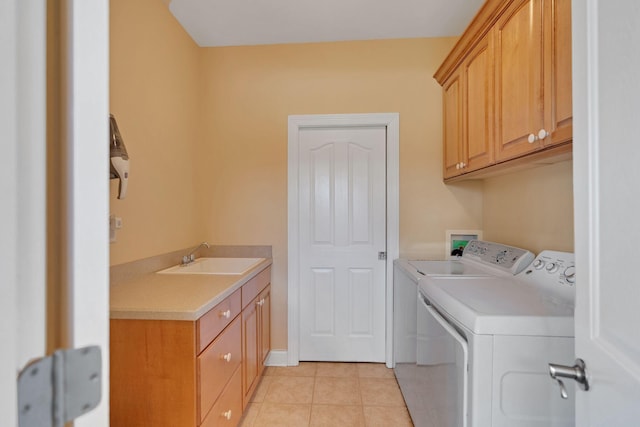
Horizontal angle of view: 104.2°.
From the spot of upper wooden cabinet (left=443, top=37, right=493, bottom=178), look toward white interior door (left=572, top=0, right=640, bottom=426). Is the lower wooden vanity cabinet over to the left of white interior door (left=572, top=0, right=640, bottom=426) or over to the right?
right

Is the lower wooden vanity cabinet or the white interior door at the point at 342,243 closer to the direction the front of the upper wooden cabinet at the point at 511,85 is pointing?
the lower wooden vanity cabinet

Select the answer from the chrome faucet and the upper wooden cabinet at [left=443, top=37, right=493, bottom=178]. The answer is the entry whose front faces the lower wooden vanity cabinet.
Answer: the upper wooden cabinet

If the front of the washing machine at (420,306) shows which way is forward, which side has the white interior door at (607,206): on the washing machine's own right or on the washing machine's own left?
on the washing machine's own left

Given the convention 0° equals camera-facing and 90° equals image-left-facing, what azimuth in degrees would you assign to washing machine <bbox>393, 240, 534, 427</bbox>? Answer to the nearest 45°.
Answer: approximately 45°

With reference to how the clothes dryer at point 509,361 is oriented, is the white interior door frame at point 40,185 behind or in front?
in front

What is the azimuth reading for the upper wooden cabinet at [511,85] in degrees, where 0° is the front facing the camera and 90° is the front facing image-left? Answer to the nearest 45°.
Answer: approximately 45°

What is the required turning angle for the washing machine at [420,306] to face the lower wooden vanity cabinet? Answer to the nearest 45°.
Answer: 0° — it already faces it

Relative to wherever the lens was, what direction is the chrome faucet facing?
facing to the right of the viewer

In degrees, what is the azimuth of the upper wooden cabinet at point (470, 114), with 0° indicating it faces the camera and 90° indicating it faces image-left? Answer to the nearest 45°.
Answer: approximately 45°
